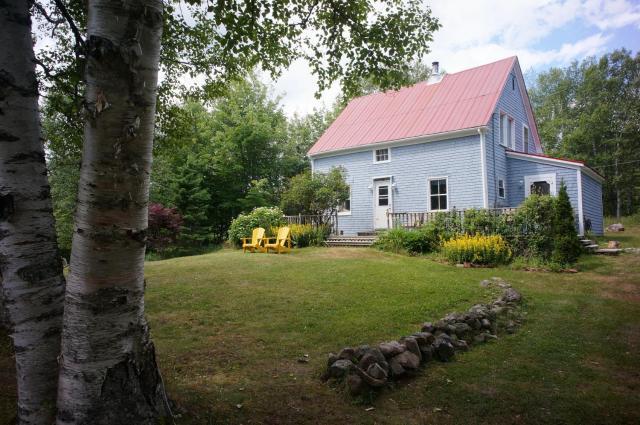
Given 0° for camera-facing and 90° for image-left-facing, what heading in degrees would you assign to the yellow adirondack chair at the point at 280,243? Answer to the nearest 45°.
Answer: approximately 45°

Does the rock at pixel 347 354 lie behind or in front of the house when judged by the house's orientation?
in front

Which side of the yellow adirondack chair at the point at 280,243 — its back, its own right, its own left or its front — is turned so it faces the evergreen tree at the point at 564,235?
left

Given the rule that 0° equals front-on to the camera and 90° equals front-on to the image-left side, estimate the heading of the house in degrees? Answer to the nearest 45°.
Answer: approximately 45°

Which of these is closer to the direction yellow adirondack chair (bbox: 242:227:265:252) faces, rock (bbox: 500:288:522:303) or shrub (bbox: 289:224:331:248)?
the rock

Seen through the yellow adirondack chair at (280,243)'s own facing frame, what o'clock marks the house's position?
The house is roughly at 7 o'clock from the yellow adirondack chair.

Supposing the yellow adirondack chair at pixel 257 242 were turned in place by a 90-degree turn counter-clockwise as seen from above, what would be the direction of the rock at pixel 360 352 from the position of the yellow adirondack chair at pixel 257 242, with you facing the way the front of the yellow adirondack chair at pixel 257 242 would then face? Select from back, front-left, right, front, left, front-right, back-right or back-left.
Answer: front-right

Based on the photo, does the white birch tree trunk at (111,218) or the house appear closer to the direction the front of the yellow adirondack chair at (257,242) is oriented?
the white birch tree trunk

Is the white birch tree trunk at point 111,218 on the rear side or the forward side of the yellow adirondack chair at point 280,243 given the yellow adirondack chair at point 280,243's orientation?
on the forward side
